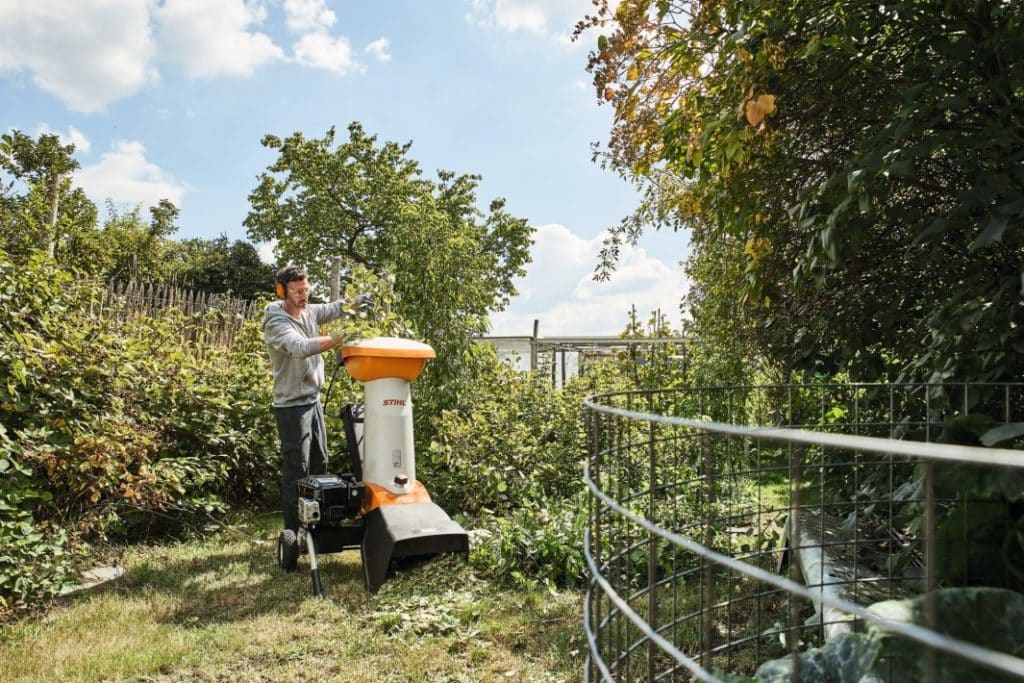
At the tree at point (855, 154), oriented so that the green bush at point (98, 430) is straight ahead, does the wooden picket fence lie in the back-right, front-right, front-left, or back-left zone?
front-right

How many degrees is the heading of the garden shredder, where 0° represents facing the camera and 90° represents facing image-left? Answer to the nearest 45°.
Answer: approximately 315°

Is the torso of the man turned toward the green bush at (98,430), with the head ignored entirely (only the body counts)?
no

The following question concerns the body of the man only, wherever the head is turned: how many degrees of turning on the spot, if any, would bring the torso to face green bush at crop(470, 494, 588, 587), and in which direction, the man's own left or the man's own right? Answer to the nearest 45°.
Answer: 0° — they already face it

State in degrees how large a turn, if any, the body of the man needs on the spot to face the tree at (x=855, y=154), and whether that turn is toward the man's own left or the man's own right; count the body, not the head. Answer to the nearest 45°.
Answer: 0° — they already face it

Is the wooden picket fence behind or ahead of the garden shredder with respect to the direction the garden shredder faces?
behind

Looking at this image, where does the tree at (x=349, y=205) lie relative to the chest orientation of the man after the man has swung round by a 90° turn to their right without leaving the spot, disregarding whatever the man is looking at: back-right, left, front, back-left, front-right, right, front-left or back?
back-right

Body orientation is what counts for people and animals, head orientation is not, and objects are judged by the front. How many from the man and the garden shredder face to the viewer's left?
0

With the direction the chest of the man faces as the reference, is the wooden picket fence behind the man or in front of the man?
behind

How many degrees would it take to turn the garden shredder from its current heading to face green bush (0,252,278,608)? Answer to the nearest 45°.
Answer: approximately 180°
